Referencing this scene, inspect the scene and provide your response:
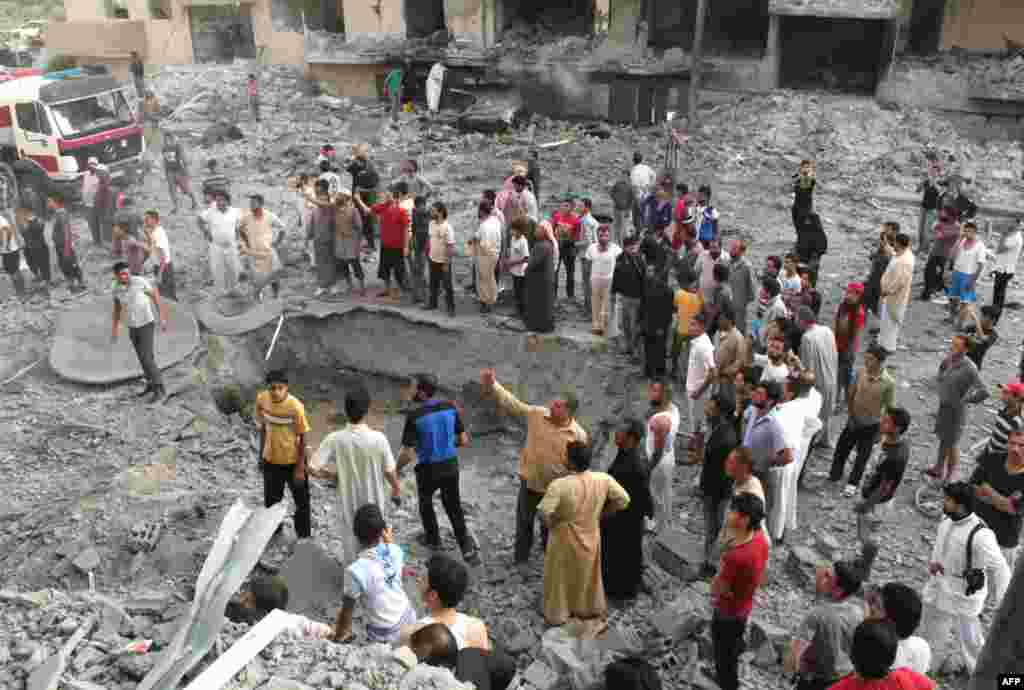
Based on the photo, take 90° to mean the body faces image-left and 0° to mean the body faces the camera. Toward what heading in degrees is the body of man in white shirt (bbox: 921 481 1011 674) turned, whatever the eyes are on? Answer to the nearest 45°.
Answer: approximately 45°

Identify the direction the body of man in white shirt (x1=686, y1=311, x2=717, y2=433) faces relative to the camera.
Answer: to the viewer's left

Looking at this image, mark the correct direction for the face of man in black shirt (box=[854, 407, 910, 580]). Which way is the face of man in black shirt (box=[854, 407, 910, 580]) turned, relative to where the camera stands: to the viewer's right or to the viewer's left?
to the viewer's left

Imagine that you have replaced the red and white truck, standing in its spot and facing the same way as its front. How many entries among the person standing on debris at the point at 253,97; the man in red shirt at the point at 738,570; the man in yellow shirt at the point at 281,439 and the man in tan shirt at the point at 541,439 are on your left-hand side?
1

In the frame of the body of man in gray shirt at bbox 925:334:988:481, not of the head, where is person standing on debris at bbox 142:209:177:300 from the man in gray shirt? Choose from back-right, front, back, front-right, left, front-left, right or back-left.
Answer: front-right

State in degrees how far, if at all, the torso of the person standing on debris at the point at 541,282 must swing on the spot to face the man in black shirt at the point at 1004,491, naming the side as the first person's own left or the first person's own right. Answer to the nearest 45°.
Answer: approximately 90° to the first person's own left

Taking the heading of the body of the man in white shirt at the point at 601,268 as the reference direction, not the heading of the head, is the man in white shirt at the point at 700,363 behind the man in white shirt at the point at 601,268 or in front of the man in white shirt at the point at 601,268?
in front

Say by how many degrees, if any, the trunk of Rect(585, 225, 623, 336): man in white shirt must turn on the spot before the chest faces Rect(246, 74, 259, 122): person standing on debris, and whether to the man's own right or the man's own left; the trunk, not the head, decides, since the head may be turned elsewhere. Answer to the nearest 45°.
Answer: approximately 135° to the man's own right

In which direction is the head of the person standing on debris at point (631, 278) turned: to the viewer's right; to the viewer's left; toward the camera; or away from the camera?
toward the camera

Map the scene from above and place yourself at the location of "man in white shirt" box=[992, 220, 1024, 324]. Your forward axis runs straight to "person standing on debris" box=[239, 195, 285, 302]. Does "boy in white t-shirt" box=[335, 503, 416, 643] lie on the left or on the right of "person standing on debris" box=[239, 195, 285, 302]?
left

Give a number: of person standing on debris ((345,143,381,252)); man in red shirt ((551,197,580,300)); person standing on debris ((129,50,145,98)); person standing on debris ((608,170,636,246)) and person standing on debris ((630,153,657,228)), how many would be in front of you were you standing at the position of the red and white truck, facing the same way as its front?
4

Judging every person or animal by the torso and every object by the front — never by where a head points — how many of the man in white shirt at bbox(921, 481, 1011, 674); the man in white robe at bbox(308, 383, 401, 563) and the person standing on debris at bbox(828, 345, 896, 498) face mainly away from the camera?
1

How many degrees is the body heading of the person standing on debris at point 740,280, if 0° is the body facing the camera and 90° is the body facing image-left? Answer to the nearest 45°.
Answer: approximately 45°

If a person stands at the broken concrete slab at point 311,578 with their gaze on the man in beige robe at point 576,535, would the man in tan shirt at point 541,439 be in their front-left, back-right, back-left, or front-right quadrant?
front-left

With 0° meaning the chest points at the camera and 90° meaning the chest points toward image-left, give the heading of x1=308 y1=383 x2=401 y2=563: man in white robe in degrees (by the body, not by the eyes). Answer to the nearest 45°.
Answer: approximately 180°

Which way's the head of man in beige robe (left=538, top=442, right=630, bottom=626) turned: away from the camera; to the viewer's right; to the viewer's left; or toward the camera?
away from the camera

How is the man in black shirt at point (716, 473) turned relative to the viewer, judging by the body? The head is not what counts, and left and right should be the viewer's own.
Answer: facing to the left of the viewer

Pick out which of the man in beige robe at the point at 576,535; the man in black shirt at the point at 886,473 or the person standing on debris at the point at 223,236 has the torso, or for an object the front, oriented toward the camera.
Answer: the person standing on debris
